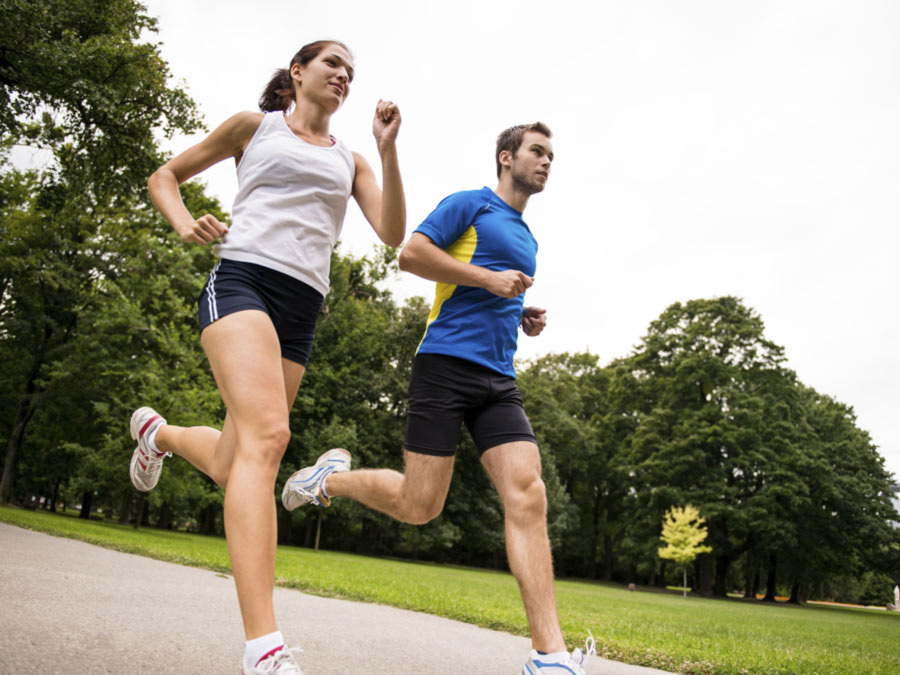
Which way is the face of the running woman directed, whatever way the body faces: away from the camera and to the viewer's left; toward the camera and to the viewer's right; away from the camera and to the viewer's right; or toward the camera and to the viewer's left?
toward the camera and to the viewer's right

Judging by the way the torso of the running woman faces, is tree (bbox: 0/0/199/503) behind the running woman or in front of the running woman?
behind

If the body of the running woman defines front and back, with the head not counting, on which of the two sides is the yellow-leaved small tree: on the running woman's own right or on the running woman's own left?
on the running woman's own left

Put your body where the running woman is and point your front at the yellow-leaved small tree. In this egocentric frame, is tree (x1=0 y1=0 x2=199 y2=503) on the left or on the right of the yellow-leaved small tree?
left

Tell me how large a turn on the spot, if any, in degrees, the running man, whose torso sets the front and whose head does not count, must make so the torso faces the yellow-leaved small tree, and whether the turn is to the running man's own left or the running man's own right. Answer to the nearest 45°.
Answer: approximately 135° to the running man's own left

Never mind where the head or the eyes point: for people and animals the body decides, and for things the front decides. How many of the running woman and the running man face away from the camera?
0

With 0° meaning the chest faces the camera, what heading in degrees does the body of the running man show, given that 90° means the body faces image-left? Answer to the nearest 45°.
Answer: approximately 315°
